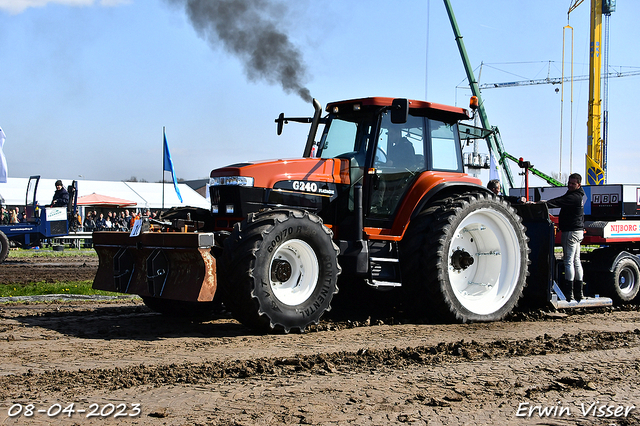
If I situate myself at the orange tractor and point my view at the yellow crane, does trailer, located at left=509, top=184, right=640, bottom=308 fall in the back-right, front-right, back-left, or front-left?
front-right

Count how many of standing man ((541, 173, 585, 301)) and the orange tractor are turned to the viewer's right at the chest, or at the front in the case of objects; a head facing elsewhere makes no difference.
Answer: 0

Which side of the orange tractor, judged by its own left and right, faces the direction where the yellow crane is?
back

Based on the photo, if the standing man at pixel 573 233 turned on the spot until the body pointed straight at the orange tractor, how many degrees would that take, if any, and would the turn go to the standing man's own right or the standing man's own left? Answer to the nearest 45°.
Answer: approximately 45° to the standing man's own left

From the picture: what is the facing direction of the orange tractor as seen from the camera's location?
facing the viewer and to the left of the viewer

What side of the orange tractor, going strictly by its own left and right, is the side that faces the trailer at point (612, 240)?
back

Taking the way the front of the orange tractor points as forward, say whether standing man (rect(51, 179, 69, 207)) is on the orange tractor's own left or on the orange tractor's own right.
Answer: on the orange tractor's own right

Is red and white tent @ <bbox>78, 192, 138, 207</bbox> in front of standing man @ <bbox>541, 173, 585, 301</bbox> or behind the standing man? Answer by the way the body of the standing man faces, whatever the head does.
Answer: in front

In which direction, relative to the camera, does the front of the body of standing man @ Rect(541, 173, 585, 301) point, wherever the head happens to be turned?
to the viewer's left
